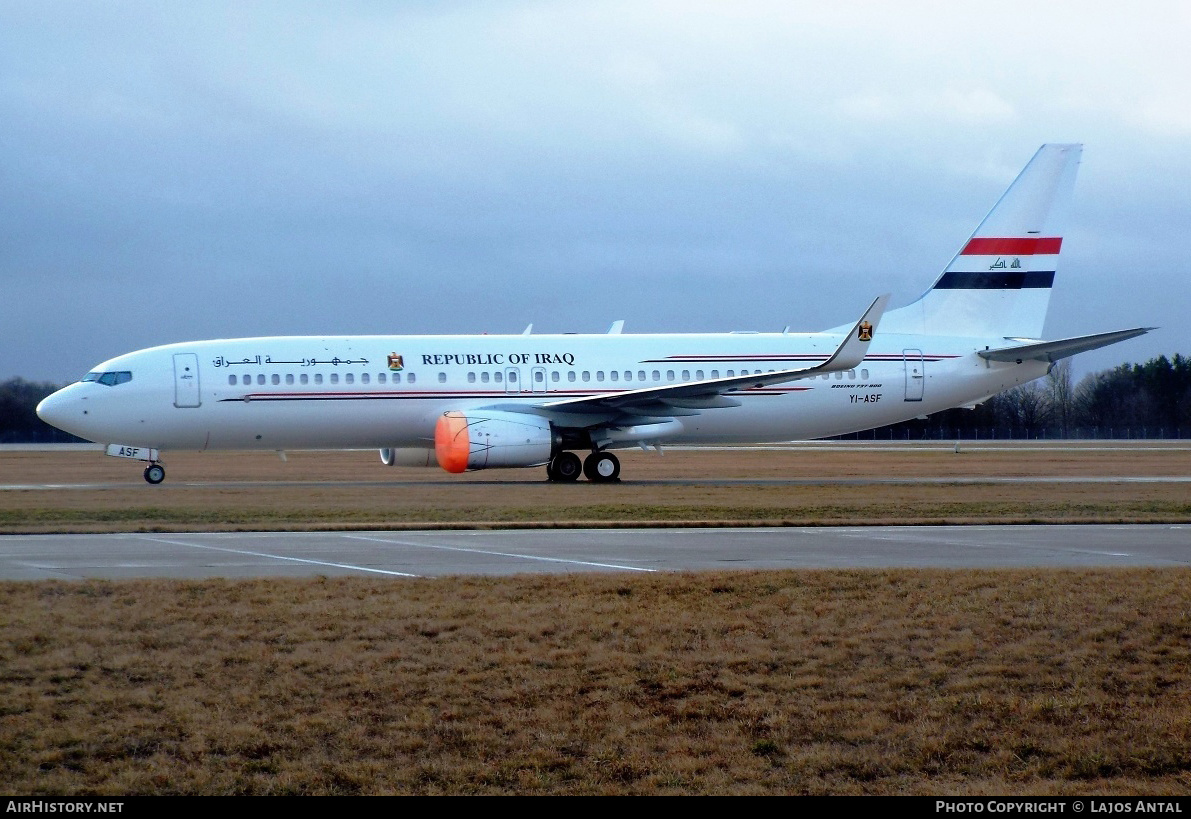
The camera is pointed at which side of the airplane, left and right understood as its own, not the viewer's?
left
